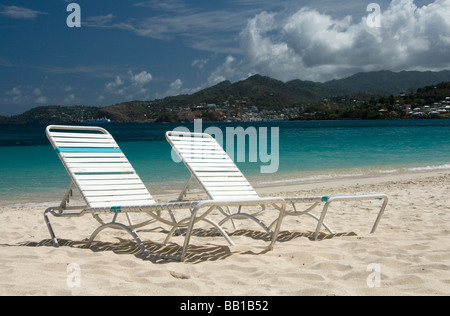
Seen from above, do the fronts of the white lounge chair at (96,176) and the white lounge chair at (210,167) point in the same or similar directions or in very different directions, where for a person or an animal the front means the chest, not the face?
same or similar directions

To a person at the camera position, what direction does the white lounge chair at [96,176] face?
facing the viewer and to the right of the viewer

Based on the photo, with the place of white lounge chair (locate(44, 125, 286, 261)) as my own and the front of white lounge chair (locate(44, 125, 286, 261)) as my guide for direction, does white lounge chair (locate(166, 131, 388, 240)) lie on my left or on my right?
on my left

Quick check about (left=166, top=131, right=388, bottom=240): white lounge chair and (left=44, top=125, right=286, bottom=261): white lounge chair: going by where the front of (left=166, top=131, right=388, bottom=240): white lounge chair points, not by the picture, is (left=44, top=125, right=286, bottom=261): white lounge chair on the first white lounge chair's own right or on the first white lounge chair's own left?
on the first white lounge chair's own right

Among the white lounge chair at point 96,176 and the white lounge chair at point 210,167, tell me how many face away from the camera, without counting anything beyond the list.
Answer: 0
